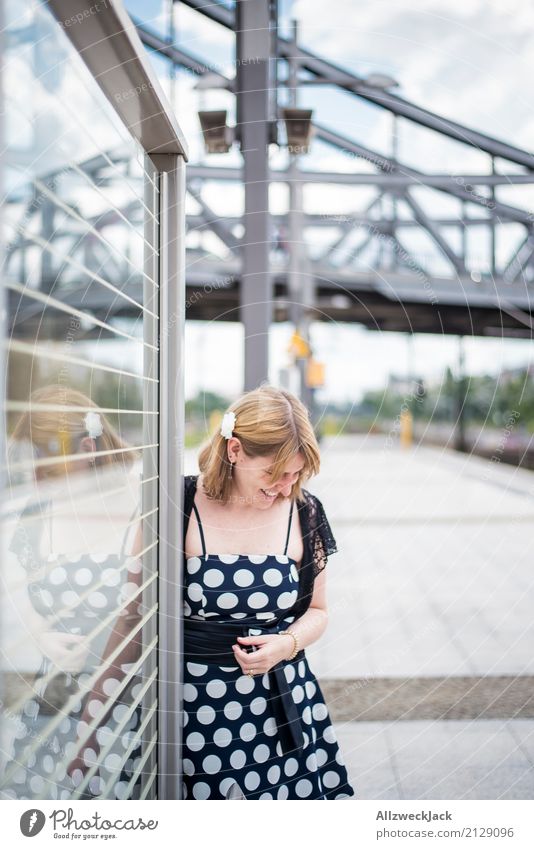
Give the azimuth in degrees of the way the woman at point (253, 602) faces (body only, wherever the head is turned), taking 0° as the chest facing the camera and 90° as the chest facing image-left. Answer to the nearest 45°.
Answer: approximately 0°

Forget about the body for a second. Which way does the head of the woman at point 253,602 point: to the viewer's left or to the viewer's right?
to the viewer's right
